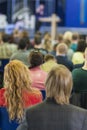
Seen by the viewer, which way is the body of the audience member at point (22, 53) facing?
away from the camera

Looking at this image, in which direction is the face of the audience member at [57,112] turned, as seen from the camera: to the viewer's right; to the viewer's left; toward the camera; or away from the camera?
away from the camera

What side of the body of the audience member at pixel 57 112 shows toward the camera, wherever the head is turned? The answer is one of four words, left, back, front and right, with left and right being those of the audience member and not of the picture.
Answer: back

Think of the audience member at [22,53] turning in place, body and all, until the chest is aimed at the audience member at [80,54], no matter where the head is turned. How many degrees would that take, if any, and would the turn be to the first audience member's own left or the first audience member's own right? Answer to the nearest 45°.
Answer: approximately 90° to the first audience member's own right

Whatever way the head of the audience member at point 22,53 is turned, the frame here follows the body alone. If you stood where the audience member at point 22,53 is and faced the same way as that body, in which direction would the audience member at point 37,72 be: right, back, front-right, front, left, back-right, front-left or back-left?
back

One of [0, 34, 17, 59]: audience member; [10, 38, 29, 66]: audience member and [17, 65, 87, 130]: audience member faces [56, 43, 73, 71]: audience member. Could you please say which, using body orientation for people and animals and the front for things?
[17, 65, 87, 130]: audience member

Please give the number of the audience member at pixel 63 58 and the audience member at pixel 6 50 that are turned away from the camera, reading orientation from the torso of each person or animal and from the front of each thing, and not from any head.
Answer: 2

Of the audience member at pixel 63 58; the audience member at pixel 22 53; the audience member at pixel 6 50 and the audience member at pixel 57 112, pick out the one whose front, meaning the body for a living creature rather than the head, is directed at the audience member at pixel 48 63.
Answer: the audience member at pixel 57 112

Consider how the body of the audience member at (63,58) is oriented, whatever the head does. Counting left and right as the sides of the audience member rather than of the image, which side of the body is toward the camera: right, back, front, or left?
back

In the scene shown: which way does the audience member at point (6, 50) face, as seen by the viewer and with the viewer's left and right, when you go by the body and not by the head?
facing away from the viewer
